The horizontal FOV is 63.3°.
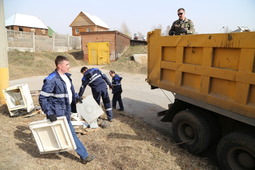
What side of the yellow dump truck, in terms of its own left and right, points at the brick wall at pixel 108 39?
back

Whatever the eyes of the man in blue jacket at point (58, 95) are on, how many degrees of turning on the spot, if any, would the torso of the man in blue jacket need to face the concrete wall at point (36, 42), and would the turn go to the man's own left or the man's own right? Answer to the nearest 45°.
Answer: approximately 135° to the man's own left

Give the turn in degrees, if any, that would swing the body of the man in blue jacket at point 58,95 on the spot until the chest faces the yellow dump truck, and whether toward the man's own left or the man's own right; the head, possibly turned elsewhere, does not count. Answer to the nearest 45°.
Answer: approximately 45° to the man's own left

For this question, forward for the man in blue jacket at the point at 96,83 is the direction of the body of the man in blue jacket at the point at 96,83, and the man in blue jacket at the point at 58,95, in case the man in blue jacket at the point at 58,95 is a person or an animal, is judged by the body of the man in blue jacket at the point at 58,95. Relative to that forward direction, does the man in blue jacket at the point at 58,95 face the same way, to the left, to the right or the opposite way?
the opposite way

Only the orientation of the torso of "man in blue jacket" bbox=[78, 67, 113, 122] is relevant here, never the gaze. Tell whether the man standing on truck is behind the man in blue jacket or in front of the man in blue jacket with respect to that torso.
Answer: behind

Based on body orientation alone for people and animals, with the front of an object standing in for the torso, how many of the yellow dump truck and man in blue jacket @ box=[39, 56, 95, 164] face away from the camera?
0

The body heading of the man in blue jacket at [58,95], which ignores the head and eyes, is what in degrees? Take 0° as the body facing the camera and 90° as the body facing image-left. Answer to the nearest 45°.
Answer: approximately 315°

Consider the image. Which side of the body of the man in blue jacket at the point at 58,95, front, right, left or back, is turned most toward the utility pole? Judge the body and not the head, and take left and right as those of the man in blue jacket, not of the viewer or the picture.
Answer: back

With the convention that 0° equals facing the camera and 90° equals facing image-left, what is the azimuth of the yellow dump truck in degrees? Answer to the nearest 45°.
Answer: approximately 315°
